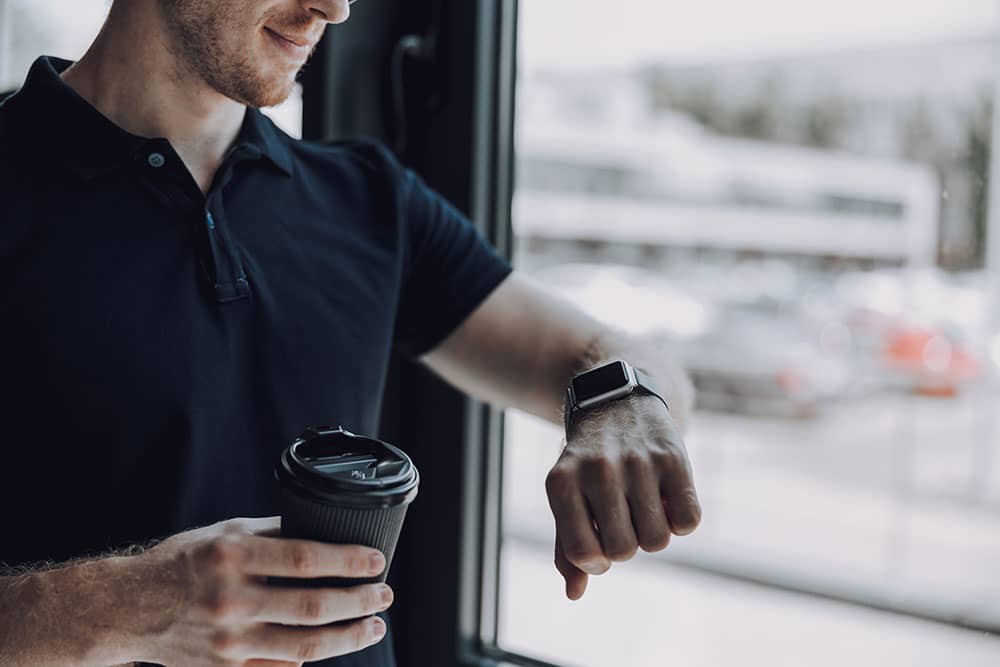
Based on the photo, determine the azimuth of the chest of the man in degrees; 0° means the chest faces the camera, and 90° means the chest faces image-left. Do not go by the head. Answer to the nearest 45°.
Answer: approximately 315°

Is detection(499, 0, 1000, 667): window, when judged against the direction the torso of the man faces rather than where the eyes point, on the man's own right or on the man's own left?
on the man's own left
